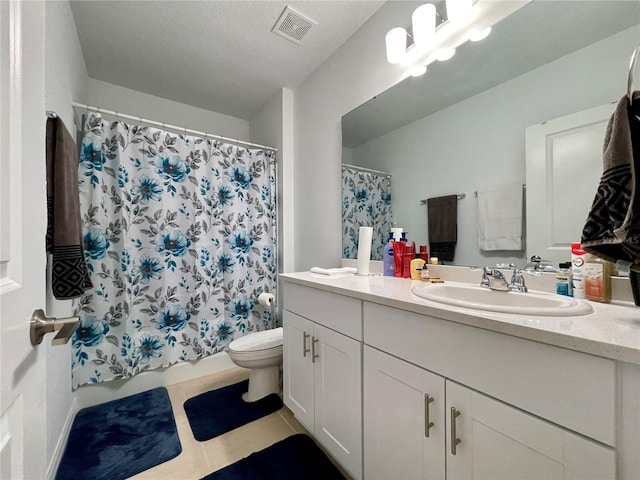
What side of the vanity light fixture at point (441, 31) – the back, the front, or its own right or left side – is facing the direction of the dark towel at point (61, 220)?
front

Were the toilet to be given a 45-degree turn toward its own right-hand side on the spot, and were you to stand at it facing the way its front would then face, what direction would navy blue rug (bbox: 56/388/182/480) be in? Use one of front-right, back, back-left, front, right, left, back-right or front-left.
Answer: front

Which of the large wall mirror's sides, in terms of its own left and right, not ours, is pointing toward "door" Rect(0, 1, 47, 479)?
front

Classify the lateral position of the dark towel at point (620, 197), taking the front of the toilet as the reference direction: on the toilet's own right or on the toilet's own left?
on the toilet's own left

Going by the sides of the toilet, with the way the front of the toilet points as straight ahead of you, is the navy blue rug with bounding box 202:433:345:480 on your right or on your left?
on your left

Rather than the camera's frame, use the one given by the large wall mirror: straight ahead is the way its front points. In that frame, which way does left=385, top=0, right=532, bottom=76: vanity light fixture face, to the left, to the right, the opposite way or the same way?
the same way

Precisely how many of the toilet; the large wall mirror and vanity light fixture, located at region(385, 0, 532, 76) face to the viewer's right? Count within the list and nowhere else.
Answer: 0

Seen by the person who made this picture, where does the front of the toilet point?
facing the viewer and to the left of the viewer

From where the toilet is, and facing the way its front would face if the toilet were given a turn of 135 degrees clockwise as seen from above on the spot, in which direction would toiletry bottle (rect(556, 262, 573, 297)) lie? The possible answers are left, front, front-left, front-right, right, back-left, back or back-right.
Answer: back-right

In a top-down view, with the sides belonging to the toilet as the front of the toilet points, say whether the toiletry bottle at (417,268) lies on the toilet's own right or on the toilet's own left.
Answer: on the toilet's own left

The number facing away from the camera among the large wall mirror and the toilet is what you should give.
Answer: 0

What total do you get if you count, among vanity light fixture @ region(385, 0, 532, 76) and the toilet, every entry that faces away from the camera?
0
